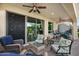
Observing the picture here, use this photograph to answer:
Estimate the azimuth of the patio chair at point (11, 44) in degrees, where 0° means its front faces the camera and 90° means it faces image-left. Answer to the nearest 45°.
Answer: approximately 270°

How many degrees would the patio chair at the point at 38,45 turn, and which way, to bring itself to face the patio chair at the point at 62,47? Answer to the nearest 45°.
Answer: approximately 135° to its left

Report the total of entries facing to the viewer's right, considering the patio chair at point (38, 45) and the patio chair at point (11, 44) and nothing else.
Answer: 1

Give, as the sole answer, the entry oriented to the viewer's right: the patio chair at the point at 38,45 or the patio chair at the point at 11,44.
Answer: the patio chair at the point at 11,44

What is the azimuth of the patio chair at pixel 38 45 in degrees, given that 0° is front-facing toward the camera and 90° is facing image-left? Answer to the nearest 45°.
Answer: approximately 45°

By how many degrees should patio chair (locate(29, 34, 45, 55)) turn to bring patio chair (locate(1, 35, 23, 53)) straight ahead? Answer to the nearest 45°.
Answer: approximately 45° to its right

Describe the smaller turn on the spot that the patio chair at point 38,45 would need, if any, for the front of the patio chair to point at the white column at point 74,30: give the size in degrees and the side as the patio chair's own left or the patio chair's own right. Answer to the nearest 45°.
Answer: approximately 135° to the patio chair's own left
